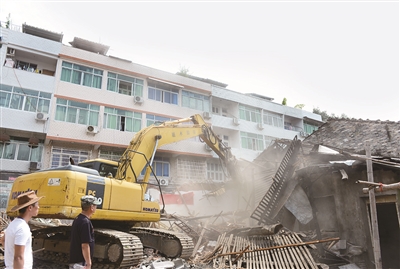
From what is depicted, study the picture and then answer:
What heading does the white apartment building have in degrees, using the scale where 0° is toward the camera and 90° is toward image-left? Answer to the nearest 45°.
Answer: approximately 315°

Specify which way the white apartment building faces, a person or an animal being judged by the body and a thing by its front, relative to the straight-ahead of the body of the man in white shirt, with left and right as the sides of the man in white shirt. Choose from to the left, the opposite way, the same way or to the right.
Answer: to the right

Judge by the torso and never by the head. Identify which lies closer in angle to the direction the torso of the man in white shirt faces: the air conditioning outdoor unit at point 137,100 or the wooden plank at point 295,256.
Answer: the wooden plank

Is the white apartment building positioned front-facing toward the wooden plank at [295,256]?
yes

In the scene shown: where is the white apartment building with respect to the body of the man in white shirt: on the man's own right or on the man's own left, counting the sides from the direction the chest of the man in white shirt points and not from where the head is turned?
on the man's own left

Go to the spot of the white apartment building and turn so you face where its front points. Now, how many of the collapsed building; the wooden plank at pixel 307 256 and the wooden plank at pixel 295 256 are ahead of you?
3

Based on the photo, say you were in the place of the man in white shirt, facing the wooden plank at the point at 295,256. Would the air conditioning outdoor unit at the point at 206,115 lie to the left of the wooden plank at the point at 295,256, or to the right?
left

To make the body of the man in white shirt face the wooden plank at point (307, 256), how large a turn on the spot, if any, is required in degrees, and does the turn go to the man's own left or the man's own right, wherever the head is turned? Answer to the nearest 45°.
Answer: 0° — they already face it

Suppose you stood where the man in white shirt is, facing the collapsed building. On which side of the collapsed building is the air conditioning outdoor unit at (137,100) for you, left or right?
left

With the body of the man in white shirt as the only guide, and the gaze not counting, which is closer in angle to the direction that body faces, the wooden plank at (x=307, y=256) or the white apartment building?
the wooden plank

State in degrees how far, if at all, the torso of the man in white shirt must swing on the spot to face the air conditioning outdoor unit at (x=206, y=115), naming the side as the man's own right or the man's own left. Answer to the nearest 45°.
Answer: approximately 45° to the man's own left

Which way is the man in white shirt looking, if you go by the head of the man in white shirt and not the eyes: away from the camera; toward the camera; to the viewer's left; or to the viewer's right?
to the viewer's right

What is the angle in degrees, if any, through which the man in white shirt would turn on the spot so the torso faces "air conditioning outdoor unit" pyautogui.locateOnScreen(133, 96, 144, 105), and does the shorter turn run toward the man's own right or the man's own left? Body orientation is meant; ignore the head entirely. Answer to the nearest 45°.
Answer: approximately 90° to the man's own left

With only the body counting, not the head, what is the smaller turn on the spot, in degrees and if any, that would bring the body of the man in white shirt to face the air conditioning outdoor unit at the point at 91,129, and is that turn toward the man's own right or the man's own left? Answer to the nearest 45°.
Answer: approximately 90° to the man's own left

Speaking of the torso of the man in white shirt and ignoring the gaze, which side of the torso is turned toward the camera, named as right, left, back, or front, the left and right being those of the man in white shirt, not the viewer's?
right

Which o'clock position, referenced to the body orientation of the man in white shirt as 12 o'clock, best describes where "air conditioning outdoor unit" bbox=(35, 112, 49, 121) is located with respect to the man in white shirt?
The air conditioning outdoor unit is roughly at 9 o'clock from the man in white shirt.
